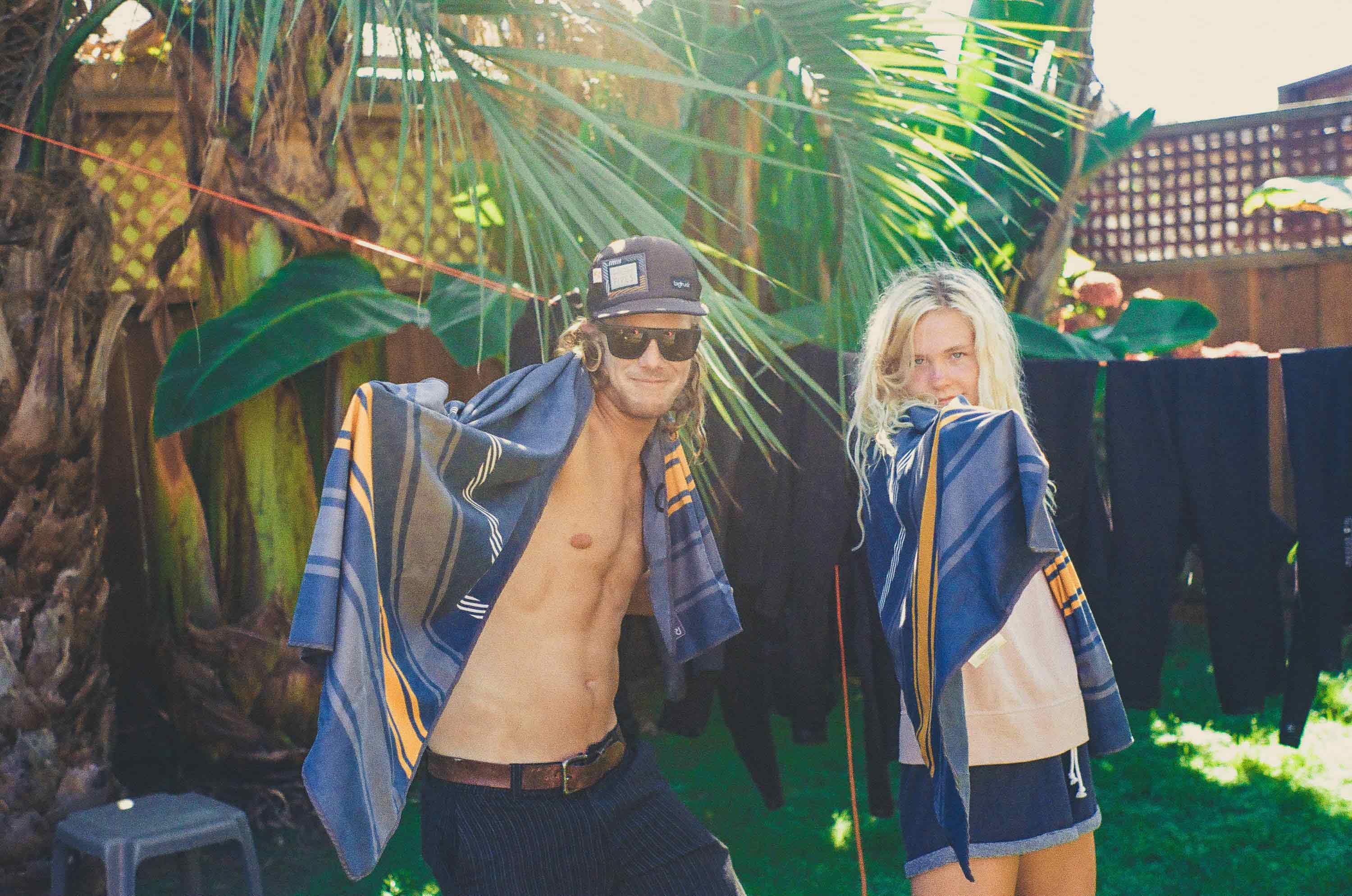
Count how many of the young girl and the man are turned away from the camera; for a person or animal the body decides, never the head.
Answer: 0

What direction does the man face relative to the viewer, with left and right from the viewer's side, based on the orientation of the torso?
facing the viewer and to the right of the viewer

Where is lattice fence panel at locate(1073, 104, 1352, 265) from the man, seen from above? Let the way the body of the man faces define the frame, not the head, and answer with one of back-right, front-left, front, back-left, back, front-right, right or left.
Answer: left

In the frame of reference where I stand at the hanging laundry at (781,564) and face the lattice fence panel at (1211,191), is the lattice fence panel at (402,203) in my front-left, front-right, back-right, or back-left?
front-left

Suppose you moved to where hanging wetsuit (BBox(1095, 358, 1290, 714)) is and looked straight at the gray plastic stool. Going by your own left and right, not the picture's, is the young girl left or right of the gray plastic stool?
left

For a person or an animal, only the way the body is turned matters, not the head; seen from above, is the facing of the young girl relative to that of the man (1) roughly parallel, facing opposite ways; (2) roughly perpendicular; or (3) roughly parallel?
roughly parallel

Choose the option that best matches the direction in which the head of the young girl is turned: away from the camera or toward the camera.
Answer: toward the camera

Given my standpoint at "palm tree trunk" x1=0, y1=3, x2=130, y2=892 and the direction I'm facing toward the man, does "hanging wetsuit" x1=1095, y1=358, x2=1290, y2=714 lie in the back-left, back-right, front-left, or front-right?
front-left

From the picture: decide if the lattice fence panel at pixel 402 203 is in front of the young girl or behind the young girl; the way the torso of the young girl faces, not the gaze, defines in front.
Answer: behind

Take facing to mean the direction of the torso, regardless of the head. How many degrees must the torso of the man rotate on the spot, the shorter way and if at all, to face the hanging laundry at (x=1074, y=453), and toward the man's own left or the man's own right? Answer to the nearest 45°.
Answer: approximately 90° to the man's own left

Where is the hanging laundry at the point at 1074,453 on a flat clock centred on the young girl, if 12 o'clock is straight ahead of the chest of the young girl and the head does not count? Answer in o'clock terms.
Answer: The hanging laundry is roughly at 8 o'clock from the young girl.

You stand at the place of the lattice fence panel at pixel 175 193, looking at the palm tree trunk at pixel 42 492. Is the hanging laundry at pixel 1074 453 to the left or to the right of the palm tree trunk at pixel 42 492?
left
